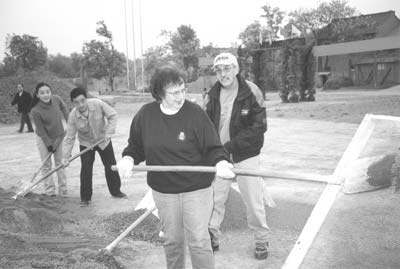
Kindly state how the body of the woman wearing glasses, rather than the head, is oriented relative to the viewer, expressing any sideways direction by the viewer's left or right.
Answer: facing the viewer

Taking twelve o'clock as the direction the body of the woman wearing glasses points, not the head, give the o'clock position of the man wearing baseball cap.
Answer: The man wearing baseball cap is roughly at 7 o'clock from the woman wearing glasses.

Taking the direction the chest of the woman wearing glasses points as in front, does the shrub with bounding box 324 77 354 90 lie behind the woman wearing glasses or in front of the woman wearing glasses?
behind

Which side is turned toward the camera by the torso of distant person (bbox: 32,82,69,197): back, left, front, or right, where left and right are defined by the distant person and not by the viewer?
front

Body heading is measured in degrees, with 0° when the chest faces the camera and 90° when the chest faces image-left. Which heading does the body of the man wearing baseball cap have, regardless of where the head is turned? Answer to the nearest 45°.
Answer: approximately 45°

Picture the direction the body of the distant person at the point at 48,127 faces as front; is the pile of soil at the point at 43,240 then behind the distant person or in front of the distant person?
in front

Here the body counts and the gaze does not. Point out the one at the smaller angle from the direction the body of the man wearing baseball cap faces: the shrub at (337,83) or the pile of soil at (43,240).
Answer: the pile of soil

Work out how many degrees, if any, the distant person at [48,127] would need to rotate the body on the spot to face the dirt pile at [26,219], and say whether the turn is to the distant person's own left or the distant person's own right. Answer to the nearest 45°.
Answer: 0° — they already face it

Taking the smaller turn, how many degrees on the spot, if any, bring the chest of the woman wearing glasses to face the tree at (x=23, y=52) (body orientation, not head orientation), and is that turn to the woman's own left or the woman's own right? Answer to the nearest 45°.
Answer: approximately 180°

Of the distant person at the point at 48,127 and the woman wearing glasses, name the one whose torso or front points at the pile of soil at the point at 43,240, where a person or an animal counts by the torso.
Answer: the distant person

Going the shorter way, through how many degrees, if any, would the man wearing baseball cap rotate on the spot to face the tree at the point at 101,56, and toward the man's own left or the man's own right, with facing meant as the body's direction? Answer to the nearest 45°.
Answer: approximately 135° to the man's own right

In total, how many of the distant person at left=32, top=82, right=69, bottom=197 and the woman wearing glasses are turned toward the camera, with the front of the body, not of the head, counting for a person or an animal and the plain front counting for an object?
2

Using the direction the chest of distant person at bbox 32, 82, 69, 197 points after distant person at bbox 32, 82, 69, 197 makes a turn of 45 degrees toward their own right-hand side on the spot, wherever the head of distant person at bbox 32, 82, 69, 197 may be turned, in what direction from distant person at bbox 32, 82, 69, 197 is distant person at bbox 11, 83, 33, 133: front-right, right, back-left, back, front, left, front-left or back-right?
back-right
